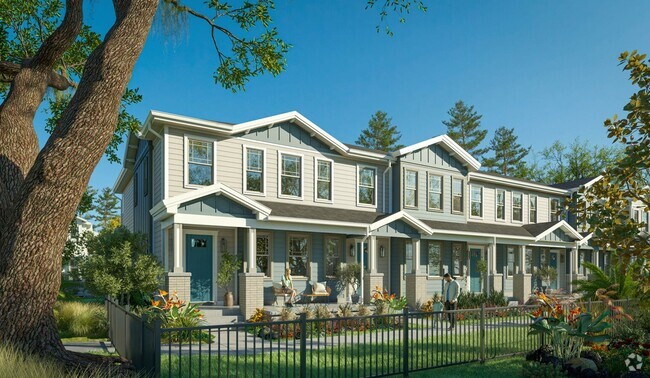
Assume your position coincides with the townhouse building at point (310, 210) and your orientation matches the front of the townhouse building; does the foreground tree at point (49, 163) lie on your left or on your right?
on your right

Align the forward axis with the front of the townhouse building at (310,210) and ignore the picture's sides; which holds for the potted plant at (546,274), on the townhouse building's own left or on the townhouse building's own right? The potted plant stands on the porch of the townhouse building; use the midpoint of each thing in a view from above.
on the townhouse building's own left

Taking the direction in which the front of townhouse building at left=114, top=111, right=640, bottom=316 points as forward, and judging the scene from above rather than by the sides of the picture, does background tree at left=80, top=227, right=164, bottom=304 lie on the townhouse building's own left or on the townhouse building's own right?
on the townhouse building's own right

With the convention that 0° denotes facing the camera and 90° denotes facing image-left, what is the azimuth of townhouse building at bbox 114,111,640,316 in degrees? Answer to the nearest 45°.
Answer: approximately 315°

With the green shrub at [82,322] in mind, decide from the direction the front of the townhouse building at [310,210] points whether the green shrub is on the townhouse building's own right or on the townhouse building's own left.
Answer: on the townhouse building's own right
